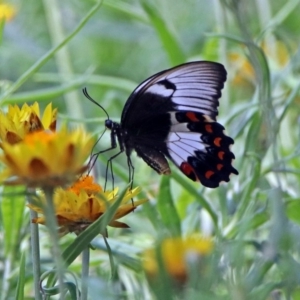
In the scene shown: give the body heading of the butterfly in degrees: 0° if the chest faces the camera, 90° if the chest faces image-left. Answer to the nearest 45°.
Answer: approximately 90°
